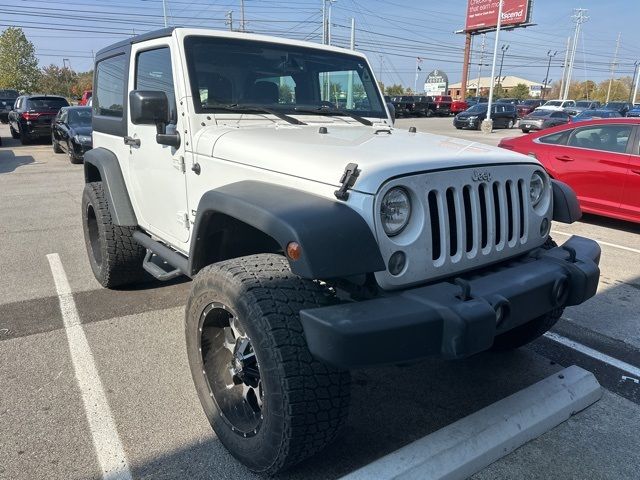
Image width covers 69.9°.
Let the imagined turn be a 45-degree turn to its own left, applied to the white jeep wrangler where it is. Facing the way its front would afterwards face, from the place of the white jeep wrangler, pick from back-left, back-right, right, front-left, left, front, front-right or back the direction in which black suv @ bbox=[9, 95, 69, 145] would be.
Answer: back-left

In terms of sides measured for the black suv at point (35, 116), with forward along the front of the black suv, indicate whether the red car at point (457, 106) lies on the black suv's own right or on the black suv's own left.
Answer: on the black suv's own right

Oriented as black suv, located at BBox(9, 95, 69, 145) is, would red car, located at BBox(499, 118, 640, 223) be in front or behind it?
behind

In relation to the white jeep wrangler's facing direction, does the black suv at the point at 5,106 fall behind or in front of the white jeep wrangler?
behind

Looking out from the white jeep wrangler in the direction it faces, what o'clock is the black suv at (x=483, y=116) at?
The black suv is roughly at 8 o'clock from the white jeep wrangler.

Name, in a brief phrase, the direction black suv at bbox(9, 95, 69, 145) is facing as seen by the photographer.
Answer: facing away from the viewer and to the left of the viewer

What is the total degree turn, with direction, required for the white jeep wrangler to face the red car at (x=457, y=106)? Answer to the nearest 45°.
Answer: approximately 135° to its left
